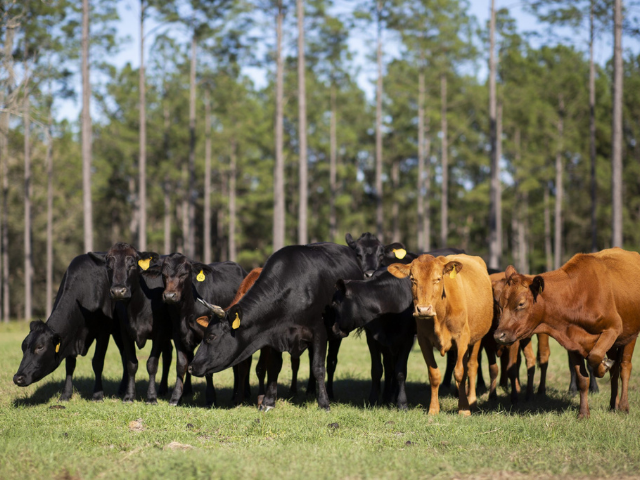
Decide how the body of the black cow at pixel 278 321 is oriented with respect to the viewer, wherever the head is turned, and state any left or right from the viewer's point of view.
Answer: facing the viewer and to the left of the viewer

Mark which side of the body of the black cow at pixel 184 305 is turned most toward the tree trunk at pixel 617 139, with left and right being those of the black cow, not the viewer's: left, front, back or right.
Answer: back

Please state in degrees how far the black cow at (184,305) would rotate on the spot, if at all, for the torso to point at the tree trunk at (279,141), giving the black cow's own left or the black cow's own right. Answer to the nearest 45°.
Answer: approximately 135° to the black cow's own right

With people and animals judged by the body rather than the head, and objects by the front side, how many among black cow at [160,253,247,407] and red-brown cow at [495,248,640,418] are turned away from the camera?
0

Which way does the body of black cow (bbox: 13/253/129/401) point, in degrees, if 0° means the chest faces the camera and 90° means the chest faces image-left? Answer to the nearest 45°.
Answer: approximately 45°

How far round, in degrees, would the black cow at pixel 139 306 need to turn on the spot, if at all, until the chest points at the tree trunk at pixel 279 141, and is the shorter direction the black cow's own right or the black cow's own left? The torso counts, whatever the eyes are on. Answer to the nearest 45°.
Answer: approximately 180°

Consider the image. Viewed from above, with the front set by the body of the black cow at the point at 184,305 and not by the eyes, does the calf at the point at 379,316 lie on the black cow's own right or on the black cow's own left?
on the black cow's own left

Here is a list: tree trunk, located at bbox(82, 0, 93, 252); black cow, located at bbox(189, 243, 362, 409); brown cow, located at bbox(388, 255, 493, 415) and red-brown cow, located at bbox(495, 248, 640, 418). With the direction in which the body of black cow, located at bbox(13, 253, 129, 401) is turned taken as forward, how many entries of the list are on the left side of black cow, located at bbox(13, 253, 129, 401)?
3

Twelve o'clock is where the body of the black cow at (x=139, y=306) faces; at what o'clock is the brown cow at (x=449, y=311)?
The brown cow is roughly at 10 o'clock from the black cow.
